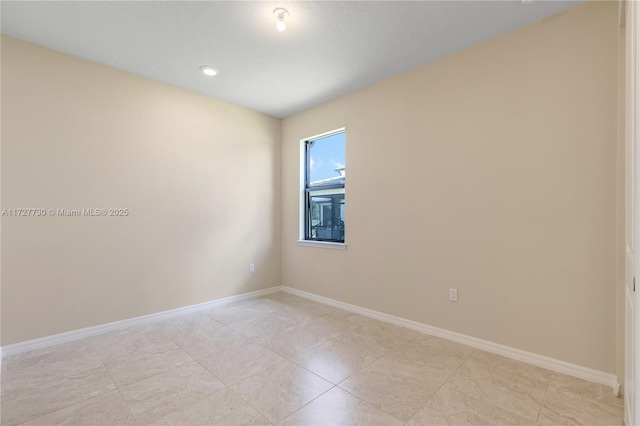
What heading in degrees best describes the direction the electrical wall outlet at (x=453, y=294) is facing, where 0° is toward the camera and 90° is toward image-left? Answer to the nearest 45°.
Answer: approximately 0°

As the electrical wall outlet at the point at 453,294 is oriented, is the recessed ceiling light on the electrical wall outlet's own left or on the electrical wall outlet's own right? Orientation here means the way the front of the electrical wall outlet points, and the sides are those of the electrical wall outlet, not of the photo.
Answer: on the electrical wall outlet's own right

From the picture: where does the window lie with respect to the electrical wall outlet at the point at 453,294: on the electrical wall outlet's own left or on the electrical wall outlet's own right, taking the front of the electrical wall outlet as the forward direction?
on the electrical wall outlet's own right

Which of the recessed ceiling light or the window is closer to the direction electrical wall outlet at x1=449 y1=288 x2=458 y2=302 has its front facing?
the recessed ceiling light
